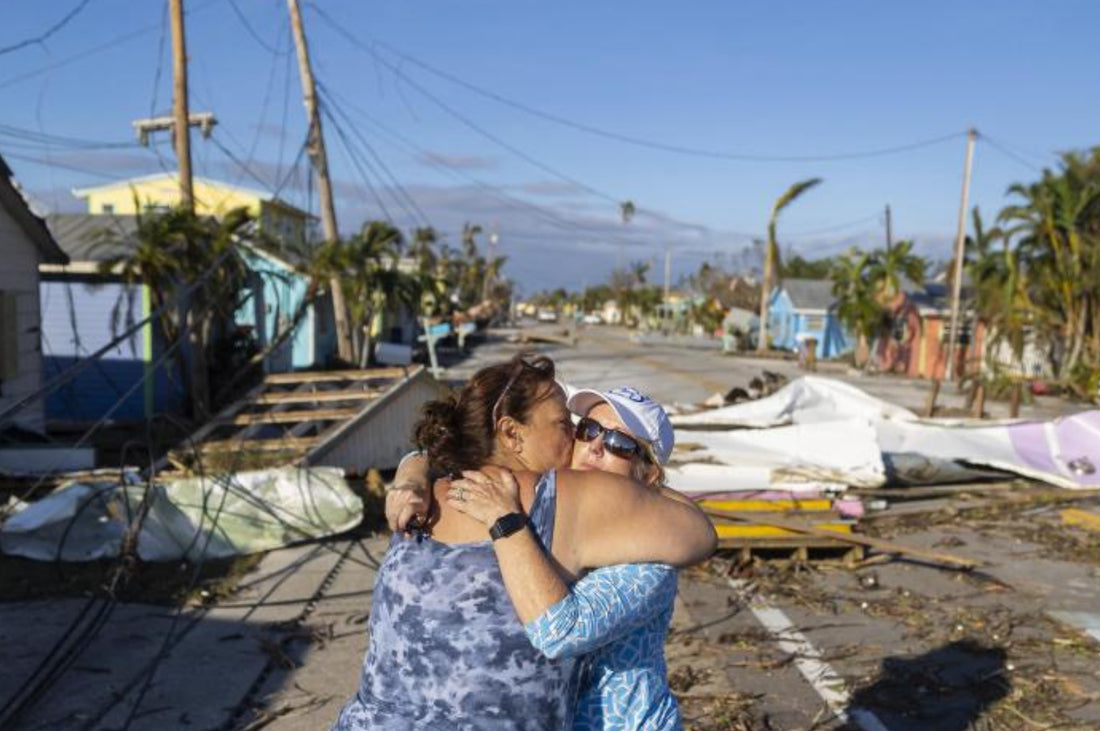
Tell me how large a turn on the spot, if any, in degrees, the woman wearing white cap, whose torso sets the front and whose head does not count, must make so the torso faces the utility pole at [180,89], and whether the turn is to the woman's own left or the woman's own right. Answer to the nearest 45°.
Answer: approximately 90° to the woman's own right

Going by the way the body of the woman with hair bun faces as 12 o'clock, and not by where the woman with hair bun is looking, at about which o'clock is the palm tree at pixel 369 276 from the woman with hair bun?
The palm tree is roughly at 10 o'clock from the woman with hair bun.

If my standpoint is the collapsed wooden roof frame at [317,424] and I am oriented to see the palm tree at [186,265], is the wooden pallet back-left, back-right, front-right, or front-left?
back-right

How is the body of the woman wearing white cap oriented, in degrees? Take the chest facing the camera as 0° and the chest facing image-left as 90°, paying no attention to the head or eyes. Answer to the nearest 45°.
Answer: approximately 45°

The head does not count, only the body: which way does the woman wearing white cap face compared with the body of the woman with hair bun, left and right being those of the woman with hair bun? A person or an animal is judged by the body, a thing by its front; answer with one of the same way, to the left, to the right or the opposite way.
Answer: the opposite way

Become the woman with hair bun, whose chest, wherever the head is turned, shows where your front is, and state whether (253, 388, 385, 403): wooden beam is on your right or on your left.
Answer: on your left

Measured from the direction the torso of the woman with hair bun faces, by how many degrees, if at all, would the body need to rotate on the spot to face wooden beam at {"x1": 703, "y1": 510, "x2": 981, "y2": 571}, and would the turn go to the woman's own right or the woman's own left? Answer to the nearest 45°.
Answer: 0° — they already face it

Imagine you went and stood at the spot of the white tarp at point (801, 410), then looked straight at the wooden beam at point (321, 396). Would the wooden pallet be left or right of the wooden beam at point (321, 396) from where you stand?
left

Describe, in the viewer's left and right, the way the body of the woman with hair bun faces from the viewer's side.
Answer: facing away from the viewer and to the right of the viewer

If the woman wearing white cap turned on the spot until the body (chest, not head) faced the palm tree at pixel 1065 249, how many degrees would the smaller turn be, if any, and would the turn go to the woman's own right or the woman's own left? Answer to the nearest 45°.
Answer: approximately 180°

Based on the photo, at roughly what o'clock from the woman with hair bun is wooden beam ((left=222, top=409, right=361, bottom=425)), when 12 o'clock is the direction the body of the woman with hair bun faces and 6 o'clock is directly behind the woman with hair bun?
The wooden beam is roughly at 10 o'clock from the woman with hair bun.

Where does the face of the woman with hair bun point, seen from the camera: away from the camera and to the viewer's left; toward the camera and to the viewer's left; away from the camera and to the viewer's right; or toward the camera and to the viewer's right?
away from the camera and to the viewer's right

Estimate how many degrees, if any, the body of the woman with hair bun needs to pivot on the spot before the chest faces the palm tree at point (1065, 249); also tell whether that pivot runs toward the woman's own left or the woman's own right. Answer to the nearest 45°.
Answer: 0° — they already face it
